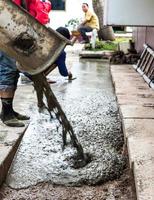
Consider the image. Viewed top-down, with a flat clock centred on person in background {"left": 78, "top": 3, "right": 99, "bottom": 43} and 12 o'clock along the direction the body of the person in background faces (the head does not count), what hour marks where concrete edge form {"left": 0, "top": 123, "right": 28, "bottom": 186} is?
The concrete edge form is roughly at 9 o'clock from the person in background.

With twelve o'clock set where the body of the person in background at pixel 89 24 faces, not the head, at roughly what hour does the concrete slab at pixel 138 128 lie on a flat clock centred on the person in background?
The concrete slab is roughly at 9 o'clock from the person in background.

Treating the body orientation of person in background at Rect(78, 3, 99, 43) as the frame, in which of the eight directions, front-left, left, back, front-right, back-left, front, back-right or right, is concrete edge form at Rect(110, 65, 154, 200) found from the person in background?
left

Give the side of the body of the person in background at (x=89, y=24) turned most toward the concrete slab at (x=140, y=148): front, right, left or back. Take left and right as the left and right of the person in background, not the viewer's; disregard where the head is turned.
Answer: left

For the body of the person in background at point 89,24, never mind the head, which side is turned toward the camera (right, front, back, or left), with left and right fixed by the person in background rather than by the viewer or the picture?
left

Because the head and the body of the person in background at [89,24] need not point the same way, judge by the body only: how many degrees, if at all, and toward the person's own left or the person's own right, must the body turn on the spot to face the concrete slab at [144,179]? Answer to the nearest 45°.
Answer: approximately 90° to the person's own left

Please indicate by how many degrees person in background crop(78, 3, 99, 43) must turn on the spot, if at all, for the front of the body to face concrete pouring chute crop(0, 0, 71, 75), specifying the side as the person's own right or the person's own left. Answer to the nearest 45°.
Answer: approximately 90° to the person's own left
